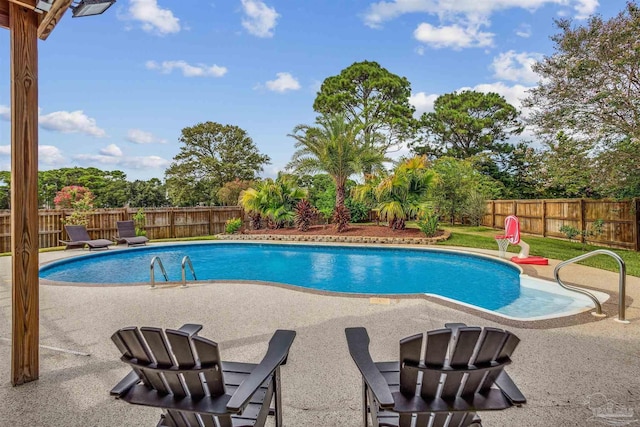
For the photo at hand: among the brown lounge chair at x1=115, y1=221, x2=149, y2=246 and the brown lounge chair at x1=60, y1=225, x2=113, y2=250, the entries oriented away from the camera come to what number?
0

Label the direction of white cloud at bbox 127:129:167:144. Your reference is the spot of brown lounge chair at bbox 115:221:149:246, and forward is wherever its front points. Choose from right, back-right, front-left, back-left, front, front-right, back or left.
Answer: back-left

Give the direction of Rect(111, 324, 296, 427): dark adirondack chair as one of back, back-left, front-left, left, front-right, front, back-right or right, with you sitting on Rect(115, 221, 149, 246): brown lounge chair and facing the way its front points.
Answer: front-right

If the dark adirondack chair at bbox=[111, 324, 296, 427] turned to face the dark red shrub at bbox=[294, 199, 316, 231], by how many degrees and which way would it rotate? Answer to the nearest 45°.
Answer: approximately 45° to its left

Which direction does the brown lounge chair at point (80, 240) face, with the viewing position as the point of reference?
facing the viewer and to the right of the viewer

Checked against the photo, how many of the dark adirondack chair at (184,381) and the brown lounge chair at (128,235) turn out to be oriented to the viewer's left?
0

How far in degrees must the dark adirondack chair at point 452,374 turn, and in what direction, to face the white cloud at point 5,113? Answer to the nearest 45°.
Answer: approximately 45° to its left

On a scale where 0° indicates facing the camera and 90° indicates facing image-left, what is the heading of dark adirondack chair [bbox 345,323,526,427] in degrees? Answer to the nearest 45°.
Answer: approximately 135°

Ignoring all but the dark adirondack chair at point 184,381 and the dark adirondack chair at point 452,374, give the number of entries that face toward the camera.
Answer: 0

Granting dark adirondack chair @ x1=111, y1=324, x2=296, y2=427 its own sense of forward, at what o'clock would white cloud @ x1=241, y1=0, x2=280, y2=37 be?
The white cloud is roughly at 11 o'clock from the dark adirondack chair.

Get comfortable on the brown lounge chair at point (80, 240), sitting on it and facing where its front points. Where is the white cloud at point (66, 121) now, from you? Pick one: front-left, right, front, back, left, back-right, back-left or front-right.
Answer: back-left

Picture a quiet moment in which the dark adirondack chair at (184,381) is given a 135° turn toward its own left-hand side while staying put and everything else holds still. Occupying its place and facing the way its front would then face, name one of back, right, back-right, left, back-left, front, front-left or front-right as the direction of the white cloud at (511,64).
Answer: back-right

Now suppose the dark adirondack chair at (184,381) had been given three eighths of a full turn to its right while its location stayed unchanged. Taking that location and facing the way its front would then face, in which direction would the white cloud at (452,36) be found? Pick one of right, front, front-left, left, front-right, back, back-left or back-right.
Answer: back-left

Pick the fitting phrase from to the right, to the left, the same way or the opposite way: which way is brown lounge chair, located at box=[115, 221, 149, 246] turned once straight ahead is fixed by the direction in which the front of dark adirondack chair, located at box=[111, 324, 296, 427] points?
to the right

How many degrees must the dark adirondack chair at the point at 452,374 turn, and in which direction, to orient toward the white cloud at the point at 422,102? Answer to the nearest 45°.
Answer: approximately 45° to its right
